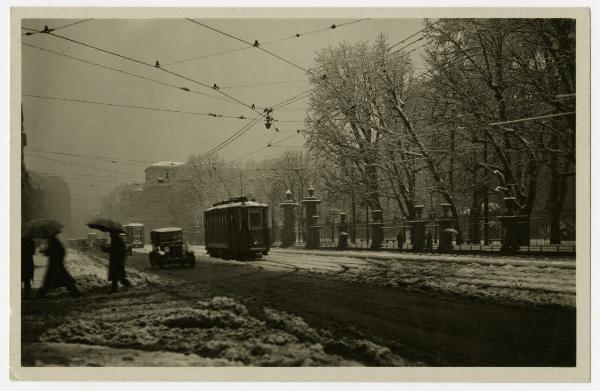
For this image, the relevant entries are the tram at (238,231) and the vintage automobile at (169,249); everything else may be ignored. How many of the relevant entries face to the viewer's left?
0

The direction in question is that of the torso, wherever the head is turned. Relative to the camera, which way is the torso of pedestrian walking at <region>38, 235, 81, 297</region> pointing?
to the viewer's left

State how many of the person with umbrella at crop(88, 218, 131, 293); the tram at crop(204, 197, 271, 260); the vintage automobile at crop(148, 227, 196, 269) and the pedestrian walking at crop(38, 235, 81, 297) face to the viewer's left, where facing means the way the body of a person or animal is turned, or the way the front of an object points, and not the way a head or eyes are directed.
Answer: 2

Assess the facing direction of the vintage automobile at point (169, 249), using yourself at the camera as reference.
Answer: facing the viewer and to the right of the viewer

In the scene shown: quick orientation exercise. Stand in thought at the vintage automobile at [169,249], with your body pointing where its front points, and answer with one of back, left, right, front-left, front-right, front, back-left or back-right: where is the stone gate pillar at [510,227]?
front-left

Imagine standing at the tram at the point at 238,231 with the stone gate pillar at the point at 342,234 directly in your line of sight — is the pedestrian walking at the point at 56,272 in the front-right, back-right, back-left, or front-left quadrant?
back-right

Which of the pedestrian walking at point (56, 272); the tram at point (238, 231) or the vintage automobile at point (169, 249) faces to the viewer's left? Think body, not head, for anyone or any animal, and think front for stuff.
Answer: the pedestrian walking

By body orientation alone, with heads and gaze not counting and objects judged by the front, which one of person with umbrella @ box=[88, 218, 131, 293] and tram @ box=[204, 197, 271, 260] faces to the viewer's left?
the person with umbrella

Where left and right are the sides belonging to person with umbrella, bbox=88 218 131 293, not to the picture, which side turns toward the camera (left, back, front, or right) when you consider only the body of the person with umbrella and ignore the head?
left
